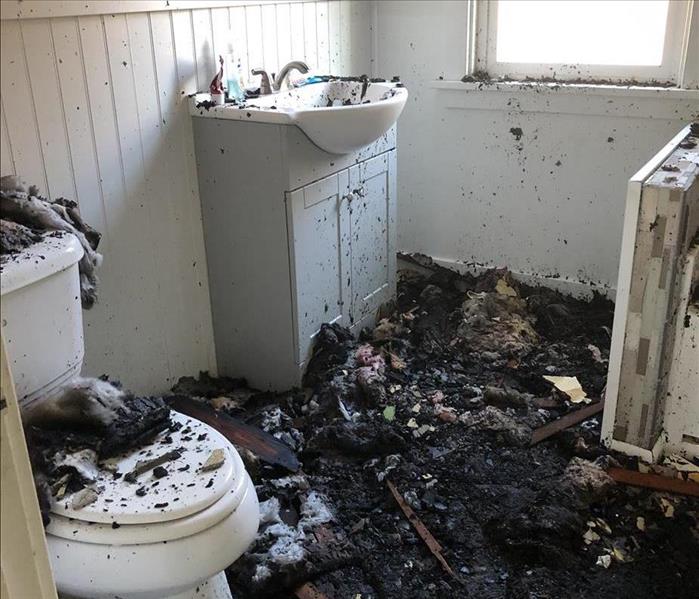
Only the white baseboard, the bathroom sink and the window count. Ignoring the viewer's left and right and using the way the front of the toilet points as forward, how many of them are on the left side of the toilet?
3

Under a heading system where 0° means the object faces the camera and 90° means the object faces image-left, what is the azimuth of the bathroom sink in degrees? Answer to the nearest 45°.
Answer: approximately 315°

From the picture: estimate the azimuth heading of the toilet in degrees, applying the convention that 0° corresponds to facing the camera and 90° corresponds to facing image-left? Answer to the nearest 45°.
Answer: approximately 315°

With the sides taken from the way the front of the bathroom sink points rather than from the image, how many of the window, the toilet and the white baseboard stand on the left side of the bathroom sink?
2

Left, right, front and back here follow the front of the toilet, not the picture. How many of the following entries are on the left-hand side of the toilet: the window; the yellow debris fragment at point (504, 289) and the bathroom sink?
3

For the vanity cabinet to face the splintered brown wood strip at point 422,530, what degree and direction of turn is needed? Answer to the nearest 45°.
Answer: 0° — it already faces it

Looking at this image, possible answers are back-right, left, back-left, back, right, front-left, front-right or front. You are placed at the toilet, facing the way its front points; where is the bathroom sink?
left

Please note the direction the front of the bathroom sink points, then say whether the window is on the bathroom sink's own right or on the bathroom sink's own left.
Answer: on the bathroom sink's own left

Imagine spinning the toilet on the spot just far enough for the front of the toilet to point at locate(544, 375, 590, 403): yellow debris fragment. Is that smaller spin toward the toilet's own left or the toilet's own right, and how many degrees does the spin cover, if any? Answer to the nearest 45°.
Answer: approximately 45° to the toilet's own left

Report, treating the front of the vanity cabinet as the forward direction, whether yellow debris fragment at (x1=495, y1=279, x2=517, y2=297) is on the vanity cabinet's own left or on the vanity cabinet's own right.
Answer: on the vanity cabinet's own left
